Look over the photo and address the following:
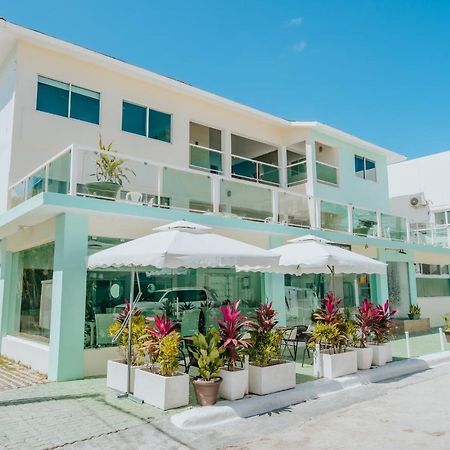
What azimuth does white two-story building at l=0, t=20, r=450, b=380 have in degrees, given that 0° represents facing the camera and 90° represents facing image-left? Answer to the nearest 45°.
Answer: approximately 315°

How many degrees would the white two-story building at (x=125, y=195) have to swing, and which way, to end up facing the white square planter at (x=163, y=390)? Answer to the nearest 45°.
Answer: approximately 45° to its right

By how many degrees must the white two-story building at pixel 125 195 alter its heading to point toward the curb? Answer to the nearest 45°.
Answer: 0° — it already faces it

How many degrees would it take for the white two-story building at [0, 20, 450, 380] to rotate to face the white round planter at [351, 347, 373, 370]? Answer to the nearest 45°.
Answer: approximately 45° to its left

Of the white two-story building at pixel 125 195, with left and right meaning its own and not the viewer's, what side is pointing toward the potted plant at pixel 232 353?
front

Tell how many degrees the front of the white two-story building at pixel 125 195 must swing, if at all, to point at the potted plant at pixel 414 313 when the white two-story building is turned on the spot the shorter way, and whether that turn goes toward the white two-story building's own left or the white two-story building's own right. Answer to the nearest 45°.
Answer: approximately 90° to the white two-story building's own left

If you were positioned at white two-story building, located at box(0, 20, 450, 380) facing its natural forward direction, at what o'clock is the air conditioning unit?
The air conditioning unit is roughly at 9 o'clock from the white two-story building.

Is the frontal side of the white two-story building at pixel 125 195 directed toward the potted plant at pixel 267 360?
yes

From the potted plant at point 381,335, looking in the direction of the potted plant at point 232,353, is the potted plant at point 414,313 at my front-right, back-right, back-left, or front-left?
back-right
